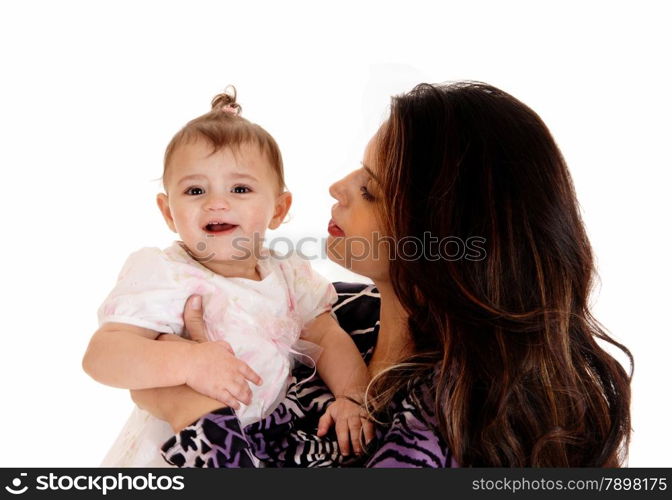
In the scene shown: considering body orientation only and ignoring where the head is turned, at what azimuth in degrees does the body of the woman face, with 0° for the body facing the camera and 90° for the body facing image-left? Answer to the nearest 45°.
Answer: approximately 90°

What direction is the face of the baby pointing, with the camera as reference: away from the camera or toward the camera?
toward the camera

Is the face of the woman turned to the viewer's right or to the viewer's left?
to the viewer's left

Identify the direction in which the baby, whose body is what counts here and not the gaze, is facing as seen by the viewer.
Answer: toward the camera
